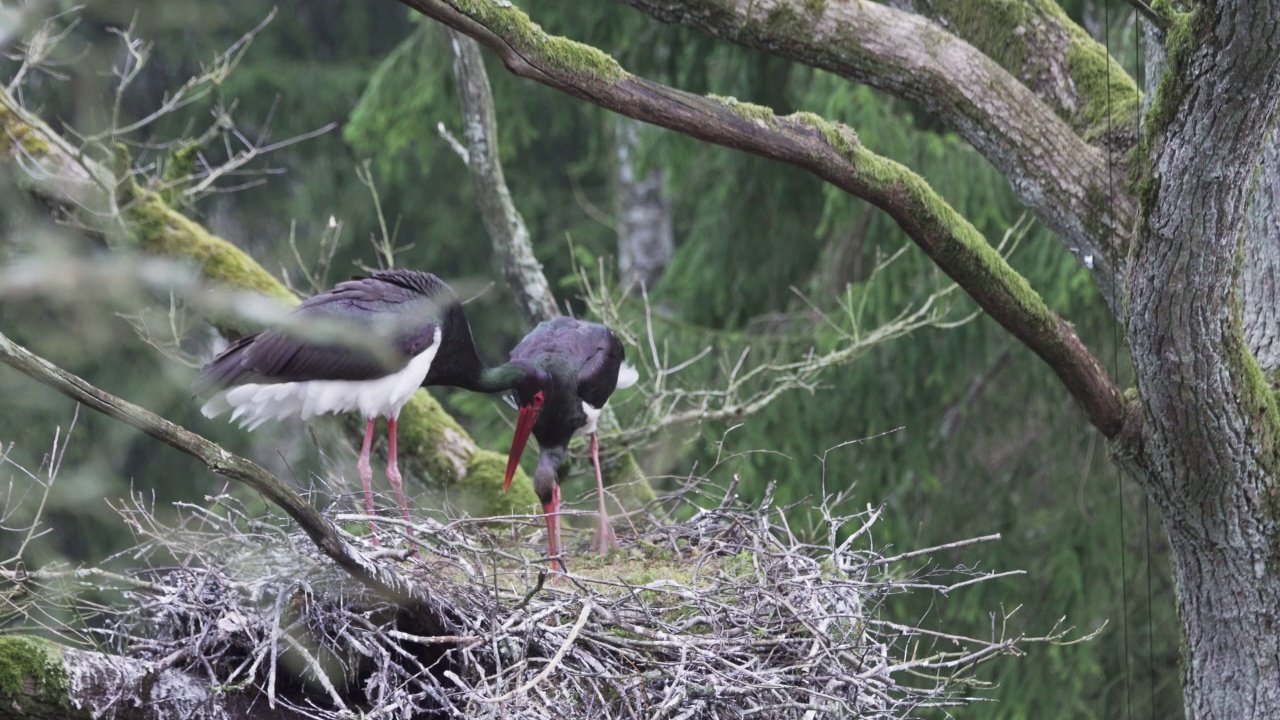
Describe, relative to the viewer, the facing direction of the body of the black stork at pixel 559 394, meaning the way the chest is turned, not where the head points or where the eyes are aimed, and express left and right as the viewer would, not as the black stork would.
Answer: facing the viewer and to the left of the viewer

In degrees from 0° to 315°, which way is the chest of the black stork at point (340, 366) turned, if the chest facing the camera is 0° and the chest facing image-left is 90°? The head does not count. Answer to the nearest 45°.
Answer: approximately 270°

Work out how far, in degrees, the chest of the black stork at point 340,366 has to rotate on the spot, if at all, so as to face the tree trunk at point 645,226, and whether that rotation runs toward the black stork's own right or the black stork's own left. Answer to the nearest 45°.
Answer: approximately 90° to the black stork's own left

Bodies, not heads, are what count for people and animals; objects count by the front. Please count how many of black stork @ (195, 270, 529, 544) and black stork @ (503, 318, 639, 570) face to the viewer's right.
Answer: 1

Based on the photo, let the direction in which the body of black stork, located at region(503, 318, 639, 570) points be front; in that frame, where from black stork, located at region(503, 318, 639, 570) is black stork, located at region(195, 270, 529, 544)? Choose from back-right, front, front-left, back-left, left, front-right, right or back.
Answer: front

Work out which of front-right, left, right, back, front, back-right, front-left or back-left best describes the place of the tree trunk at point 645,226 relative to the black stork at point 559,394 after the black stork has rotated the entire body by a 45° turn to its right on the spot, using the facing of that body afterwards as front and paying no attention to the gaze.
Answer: right

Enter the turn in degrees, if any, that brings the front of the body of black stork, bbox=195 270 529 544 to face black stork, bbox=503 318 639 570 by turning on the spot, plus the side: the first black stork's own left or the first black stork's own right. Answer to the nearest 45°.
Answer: approximately 45° to the first black stork's own left
